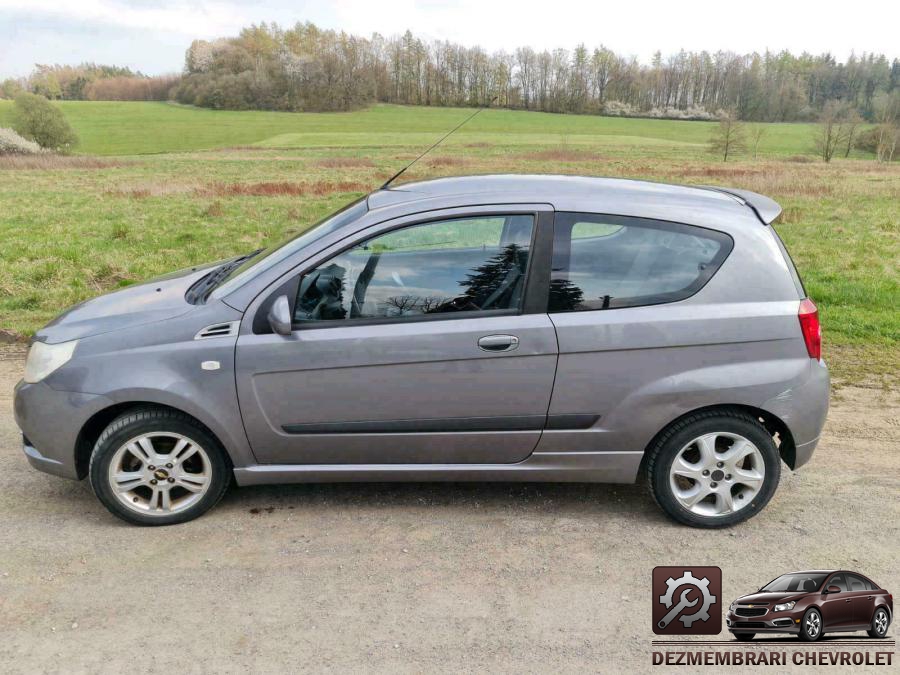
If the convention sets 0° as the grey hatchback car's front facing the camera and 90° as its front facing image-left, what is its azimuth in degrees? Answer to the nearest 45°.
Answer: approximately 90°

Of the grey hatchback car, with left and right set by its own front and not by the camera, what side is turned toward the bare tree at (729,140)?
right
